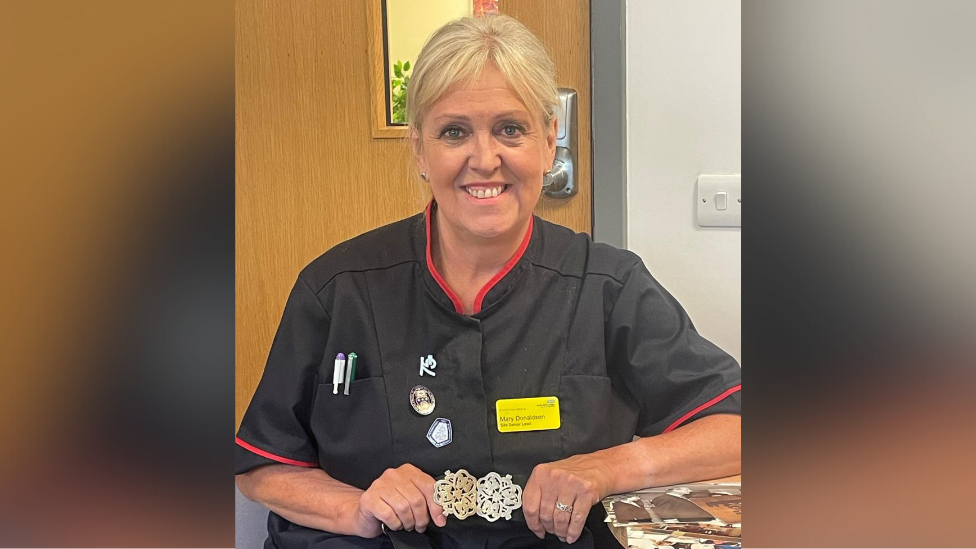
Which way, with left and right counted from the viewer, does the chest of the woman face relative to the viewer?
facing the viewer

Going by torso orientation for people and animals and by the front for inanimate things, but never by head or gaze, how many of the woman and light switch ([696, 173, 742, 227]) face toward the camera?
2

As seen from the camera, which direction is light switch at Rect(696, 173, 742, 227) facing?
toward the camera
